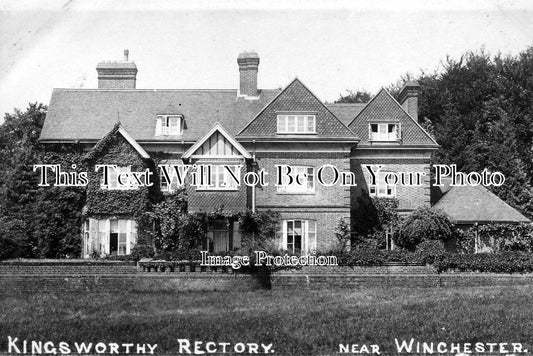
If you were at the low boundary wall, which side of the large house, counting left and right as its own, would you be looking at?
front

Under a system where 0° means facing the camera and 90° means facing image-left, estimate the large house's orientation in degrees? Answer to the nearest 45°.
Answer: approximately 0°

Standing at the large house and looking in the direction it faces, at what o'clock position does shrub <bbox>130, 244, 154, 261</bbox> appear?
The shrub is roughly at 2 o'clock from the large house.

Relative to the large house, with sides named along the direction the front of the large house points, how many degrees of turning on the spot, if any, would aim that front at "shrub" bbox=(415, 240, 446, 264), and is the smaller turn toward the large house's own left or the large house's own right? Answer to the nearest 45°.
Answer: approximately 45° to the large house's own left
